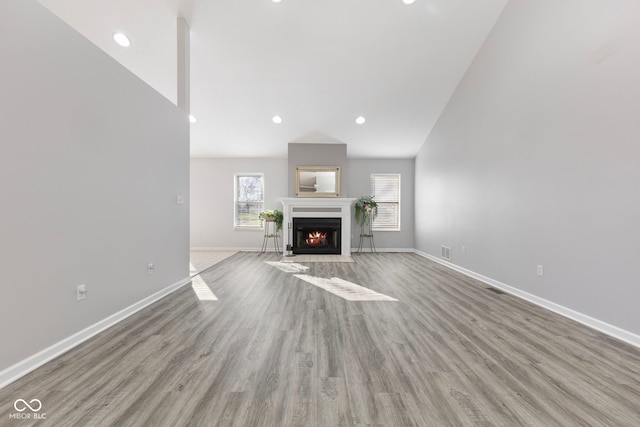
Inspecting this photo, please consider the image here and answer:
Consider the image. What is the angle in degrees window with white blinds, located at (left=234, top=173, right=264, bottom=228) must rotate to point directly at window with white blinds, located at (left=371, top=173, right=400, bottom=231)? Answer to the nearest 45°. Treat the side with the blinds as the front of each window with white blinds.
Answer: approximately 90° to its left

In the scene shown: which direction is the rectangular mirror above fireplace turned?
toward the camera

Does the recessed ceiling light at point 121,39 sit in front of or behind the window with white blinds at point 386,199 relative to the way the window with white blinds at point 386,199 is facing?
in front

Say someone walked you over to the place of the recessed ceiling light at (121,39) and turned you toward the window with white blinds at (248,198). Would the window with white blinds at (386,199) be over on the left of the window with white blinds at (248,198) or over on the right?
right

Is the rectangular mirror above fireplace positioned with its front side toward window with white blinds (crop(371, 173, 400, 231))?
no

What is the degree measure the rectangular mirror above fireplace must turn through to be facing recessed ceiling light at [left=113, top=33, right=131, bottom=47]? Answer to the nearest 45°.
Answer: approximately 45° to its right

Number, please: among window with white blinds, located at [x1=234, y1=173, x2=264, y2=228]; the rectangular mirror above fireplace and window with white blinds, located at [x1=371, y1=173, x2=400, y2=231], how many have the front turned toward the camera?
3

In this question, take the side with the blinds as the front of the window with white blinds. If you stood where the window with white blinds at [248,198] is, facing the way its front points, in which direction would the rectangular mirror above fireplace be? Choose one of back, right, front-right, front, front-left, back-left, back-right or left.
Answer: front-left

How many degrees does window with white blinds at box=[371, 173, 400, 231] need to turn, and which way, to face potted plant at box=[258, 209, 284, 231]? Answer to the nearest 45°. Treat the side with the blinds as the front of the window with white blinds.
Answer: approximately 90° to its right

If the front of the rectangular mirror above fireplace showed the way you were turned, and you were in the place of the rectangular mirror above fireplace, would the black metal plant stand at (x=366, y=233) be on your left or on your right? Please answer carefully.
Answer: on your left

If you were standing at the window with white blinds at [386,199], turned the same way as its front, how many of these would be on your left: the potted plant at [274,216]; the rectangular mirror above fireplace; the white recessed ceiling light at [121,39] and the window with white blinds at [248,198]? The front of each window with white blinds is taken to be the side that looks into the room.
0

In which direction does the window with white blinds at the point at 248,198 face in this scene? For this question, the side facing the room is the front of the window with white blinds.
toward the camera

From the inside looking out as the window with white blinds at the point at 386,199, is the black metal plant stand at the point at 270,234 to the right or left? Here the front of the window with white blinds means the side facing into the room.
on its right

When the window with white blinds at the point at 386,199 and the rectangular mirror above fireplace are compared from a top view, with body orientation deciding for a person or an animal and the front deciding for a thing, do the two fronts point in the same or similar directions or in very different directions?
same or similar directions

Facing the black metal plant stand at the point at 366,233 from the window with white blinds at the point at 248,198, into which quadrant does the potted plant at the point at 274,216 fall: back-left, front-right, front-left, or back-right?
front-right
